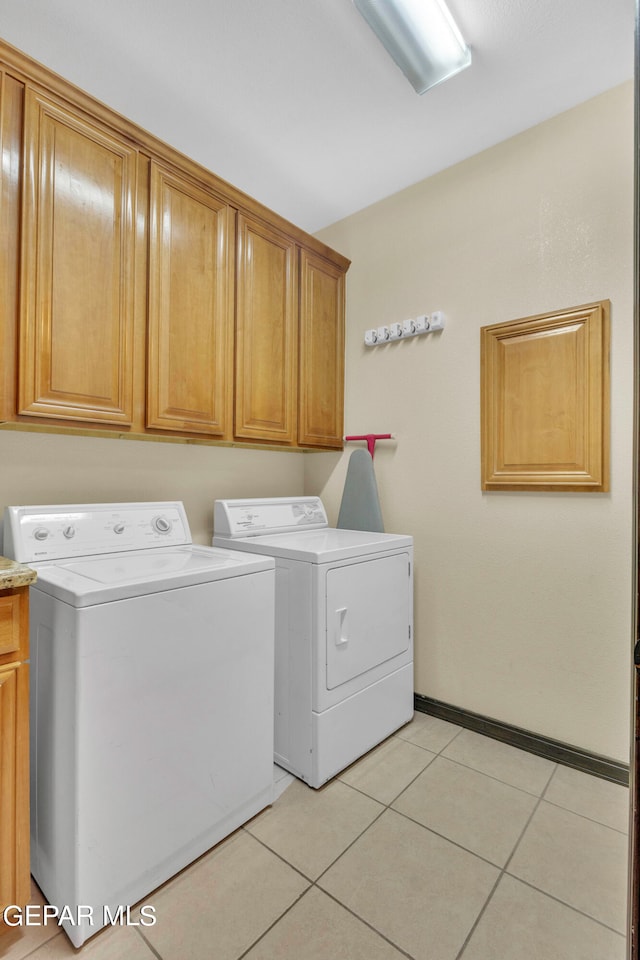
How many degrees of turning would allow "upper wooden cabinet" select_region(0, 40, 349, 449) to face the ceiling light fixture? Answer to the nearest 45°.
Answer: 0° — it already faces it

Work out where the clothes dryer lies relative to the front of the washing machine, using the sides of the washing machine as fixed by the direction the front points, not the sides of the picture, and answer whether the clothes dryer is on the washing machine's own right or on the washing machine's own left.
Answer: on the washing machine's own left

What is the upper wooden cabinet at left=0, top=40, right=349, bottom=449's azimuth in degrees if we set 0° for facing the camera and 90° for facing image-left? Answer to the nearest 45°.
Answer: approximately 315°

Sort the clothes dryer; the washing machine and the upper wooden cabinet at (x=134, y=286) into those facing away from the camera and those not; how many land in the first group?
0

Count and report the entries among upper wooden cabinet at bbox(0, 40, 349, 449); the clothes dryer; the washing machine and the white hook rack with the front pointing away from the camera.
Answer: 0

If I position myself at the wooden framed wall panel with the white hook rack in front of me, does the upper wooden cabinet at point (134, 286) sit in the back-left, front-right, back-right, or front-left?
front-left

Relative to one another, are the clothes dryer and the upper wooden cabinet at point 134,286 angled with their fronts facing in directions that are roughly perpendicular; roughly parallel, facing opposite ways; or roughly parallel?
roughly parallel

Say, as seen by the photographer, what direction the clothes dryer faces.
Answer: facing the viewer and to the right of the viewer

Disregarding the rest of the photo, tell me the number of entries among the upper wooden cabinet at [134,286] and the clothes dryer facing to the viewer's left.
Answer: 0

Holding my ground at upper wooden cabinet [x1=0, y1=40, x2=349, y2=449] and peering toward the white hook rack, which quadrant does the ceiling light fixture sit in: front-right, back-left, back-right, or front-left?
front-right

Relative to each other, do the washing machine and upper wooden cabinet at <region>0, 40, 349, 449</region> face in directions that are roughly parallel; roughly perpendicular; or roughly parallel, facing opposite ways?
roughly parallel

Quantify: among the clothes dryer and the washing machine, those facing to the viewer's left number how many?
0

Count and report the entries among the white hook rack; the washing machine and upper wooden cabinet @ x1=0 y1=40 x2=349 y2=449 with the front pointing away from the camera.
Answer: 0
